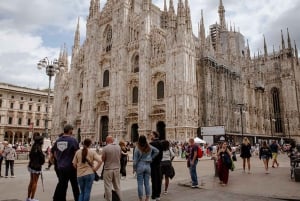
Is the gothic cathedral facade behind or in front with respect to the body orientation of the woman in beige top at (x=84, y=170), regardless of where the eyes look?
in front

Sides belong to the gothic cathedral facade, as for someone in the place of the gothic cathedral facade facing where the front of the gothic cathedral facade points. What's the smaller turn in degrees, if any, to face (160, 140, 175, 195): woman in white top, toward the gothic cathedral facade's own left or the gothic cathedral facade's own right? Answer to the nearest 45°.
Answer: approximately 45° to the gothic cathedral facade's own left

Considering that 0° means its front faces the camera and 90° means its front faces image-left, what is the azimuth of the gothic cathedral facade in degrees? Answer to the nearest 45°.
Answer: approximately 45°

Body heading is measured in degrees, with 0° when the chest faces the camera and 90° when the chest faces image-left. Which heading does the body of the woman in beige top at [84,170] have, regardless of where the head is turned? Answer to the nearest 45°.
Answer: approximately 180°

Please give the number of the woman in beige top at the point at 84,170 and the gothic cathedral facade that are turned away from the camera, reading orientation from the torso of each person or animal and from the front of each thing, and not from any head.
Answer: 1

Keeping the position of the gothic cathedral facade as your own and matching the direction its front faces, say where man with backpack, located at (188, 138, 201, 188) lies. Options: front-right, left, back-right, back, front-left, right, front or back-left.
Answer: front-left

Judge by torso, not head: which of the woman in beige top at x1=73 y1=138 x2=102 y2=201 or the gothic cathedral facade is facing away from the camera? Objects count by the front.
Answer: the woman in beige top

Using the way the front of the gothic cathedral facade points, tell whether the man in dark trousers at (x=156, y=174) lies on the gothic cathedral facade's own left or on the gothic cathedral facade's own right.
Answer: on the gothic cathedral facade's own left

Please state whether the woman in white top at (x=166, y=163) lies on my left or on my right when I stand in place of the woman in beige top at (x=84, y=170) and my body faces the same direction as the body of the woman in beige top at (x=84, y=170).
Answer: on my right
